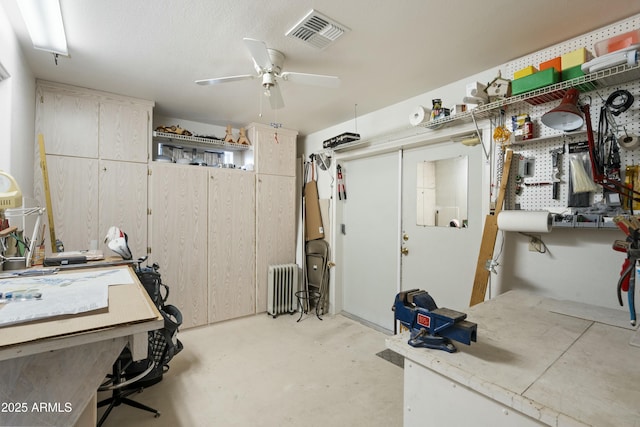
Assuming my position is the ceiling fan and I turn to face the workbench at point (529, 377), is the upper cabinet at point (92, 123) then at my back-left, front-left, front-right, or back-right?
back-right

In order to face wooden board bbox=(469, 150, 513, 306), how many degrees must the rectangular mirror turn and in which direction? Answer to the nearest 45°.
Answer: approximately 90° to its left

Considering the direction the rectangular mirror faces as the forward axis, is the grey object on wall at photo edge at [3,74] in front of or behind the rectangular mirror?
in front

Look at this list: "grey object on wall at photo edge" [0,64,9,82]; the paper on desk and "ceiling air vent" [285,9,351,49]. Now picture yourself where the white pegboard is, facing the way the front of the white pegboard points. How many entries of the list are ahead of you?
3

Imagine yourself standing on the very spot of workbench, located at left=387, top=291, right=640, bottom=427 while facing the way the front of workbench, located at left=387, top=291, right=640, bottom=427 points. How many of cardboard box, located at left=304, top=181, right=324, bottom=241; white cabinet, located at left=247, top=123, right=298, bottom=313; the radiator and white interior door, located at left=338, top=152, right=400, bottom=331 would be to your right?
4

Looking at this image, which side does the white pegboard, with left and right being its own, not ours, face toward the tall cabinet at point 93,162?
front

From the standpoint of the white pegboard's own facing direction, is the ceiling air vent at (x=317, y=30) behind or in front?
in front

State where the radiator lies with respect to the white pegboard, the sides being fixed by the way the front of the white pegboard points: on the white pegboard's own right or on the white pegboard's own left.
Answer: on the white pegboard's own right

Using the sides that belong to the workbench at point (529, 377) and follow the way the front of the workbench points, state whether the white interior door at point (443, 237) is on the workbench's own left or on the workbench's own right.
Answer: on the workbench's own right

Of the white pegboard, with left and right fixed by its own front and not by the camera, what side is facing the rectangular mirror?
right

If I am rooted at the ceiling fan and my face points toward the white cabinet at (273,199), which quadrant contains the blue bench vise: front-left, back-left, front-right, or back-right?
back-right

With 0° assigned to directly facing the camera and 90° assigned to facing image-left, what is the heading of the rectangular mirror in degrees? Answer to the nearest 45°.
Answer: approximately 45°

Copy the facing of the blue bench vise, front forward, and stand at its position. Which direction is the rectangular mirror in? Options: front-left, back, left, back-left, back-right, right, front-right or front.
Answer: front-right

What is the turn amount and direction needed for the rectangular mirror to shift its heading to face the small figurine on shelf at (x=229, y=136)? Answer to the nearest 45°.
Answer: approximately 45° to its right

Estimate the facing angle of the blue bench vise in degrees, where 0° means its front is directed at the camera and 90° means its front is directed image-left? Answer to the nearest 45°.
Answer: approximately 135°
